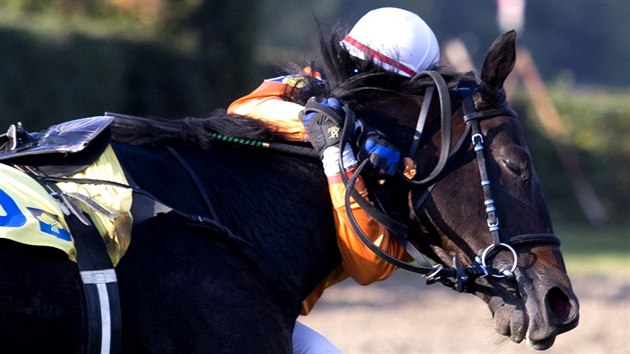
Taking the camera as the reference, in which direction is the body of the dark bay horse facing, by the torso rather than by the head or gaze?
to the viewer's right
